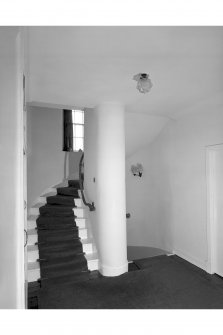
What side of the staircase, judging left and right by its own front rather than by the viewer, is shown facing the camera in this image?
front

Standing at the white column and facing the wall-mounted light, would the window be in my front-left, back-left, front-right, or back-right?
front-left

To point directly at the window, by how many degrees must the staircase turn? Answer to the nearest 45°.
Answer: approximately 180°

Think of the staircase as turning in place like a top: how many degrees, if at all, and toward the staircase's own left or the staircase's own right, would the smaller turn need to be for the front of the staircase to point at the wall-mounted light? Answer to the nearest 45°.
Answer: approximately 135° to the staircase's own left

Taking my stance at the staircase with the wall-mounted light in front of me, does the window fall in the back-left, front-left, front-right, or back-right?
front-left

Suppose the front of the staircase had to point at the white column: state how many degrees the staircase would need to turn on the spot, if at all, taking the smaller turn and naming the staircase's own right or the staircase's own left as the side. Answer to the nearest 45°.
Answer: approximately 45° to the staircase's own left

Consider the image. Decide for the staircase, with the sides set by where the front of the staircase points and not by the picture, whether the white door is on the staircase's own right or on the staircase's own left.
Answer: on the staircase's own left

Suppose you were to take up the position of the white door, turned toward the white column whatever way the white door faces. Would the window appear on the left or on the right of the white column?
right

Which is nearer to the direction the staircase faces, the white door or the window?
the white door

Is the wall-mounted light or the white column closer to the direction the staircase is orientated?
the white column
